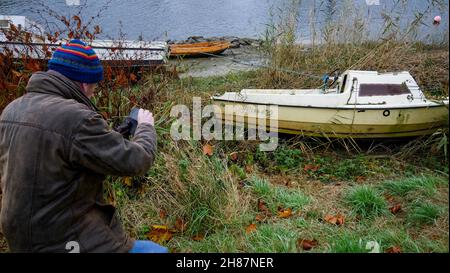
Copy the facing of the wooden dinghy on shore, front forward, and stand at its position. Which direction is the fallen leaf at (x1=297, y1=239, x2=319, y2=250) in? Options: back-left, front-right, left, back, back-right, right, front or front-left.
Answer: right

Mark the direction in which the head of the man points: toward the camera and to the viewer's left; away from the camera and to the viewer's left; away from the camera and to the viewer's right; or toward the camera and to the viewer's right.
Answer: away from the camera and to the viewer's right

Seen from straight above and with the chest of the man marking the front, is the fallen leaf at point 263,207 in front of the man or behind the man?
in front

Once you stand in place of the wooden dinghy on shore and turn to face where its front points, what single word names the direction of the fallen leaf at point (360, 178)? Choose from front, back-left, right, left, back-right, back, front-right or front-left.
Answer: right

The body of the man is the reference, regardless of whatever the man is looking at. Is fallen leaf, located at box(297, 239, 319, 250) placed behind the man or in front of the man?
in front

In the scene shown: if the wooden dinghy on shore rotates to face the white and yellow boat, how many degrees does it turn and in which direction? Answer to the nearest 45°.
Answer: approximately 90° to its right

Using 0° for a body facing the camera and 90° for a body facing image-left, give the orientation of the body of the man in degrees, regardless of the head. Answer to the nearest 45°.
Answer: approximately 225°

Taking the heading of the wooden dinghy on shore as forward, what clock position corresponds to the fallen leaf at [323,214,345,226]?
The fallen leaf is roughly at 3 o'clock from the wooden dinghy on shore.

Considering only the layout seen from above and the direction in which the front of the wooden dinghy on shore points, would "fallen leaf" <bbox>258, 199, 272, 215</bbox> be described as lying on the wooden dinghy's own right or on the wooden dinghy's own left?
on the wooden dinghy's own right

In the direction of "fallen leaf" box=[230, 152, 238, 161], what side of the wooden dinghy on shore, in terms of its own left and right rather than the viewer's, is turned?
right

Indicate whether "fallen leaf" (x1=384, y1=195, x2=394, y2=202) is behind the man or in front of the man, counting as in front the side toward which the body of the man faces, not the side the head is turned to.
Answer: in front

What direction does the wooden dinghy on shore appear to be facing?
to the viewer's right

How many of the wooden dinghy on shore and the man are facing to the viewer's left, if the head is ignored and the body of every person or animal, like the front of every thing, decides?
0
